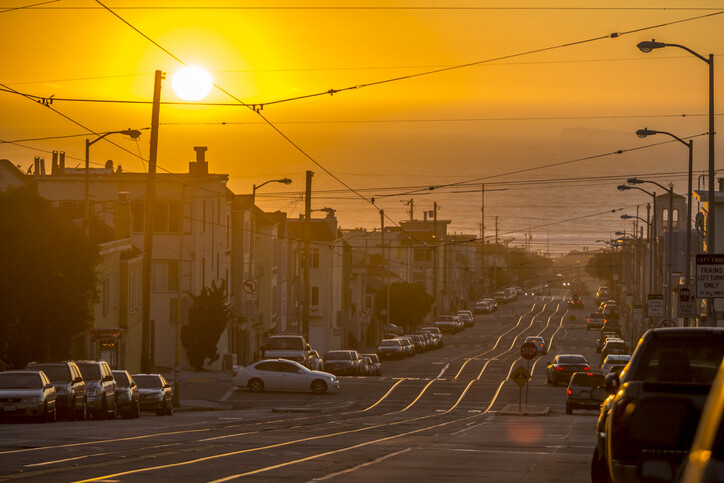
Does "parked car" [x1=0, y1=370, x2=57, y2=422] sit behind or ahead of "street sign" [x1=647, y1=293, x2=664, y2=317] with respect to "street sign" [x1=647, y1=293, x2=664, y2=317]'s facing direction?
ahead

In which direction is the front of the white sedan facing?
to the viewer's right

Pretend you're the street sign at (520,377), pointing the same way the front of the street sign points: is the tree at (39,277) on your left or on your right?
on your right

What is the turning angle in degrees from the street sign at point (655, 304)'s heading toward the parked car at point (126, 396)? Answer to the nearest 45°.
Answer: approximately 45° to its right

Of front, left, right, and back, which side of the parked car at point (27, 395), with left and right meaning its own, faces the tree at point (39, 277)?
back

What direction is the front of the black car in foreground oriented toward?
away from the camera

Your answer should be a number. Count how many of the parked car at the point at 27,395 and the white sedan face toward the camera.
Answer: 1

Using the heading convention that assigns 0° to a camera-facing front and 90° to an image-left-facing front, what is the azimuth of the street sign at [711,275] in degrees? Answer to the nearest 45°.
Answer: approximately 0°

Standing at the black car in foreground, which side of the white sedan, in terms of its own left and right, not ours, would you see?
right

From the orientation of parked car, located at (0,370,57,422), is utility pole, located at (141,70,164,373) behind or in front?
behind
